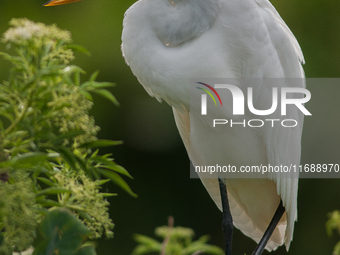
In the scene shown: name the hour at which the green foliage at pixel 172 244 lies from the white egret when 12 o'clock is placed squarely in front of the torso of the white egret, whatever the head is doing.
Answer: The green foliage is roughly at 11 o'clock from the white egret.

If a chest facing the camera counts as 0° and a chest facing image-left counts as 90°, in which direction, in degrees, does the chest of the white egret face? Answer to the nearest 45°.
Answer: approximately 45°
